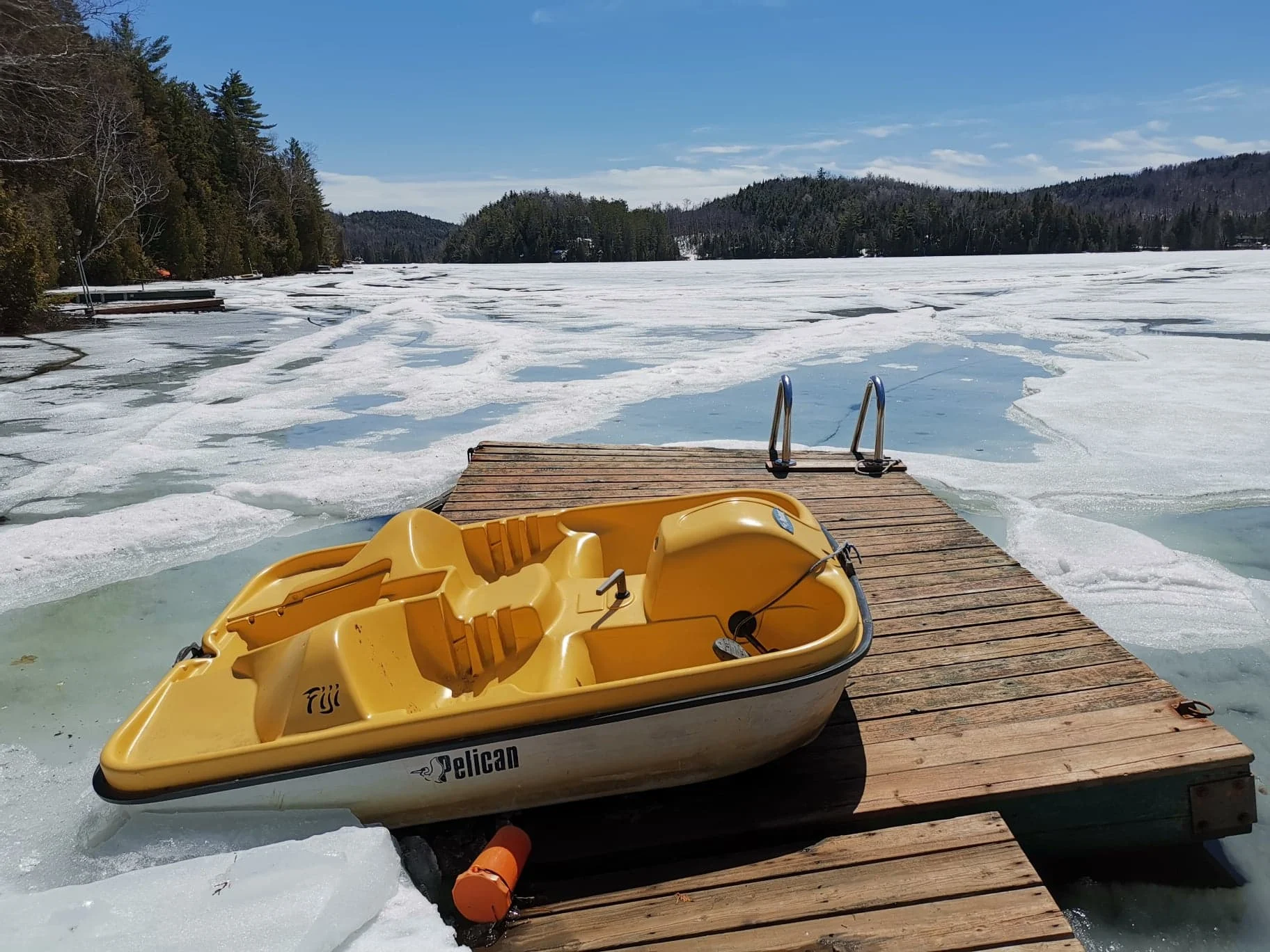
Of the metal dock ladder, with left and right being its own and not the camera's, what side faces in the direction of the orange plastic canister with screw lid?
back

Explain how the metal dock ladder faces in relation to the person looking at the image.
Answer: facing away from the viewer

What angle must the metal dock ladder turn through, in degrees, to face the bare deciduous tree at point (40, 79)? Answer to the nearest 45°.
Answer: approximately 45° to its left

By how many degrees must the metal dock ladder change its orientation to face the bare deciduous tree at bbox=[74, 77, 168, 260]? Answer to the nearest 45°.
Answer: approximately 45° to its left

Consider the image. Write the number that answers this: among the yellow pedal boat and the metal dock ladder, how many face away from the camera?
1
